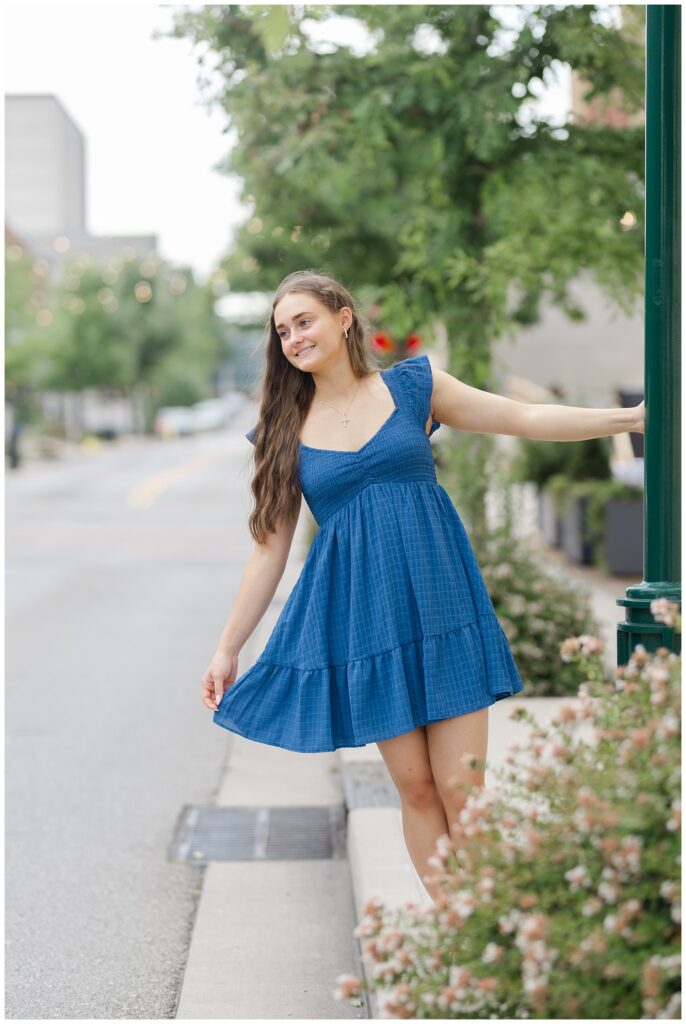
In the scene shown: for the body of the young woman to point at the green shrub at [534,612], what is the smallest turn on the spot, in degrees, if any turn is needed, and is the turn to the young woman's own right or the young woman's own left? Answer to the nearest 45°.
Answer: approximately 180°

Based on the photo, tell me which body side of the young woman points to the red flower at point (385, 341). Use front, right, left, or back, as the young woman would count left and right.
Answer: back

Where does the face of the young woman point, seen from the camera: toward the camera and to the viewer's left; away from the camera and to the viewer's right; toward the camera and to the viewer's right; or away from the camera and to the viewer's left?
toward the camera and to the viewer's left

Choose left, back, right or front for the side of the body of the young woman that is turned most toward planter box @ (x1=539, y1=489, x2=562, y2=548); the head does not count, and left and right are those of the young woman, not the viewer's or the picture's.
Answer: back

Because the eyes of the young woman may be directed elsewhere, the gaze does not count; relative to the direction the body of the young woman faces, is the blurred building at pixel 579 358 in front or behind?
behind

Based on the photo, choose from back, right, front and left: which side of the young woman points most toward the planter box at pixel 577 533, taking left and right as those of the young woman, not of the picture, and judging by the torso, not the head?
back

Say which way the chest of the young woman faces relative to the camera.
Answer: toward the camera

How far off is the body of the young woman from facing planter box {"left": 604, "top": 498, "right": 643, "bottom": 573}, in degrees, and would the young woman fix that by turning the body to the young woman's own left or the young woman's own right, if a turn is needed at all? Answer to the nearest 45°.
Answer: approximately 180°
